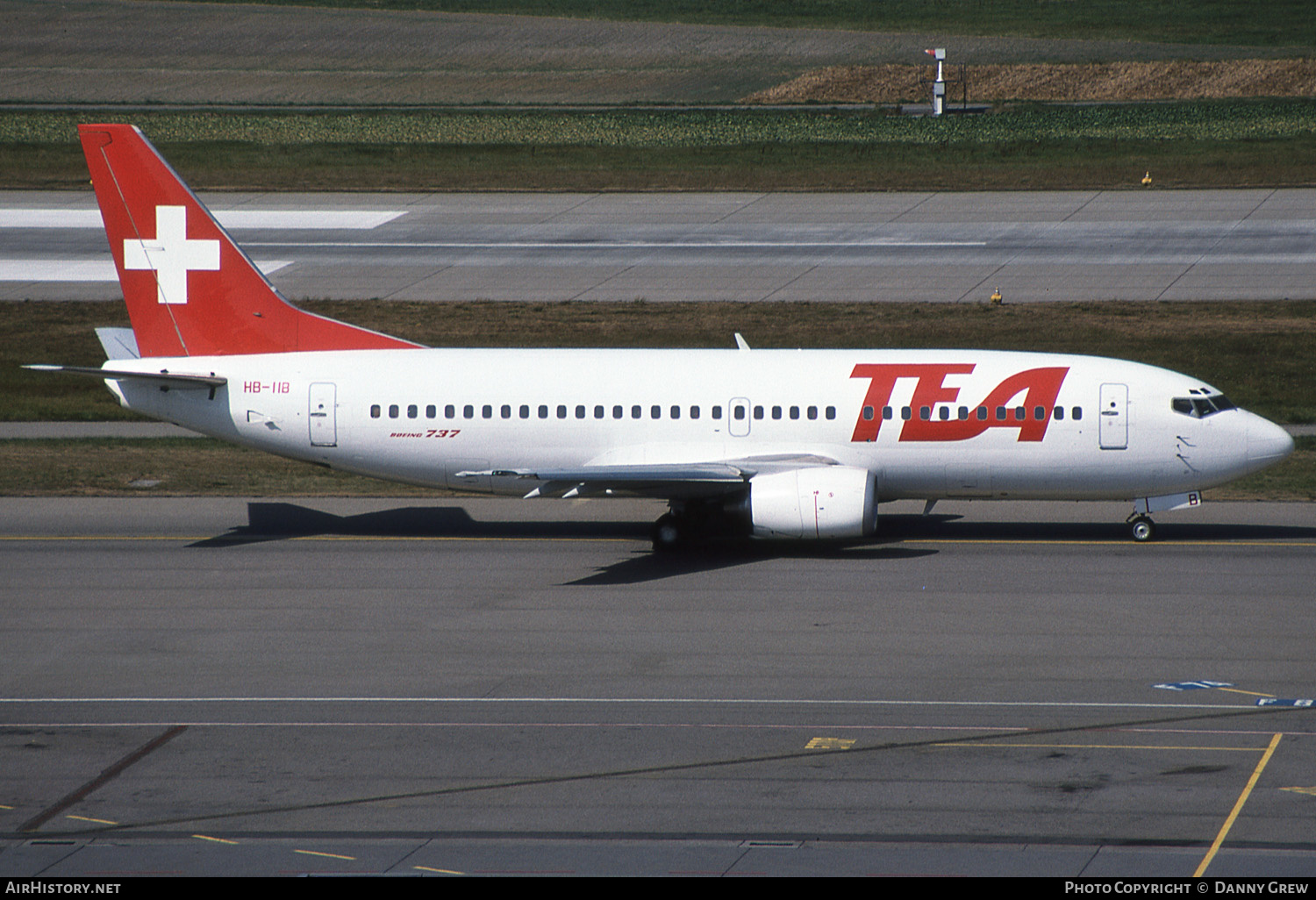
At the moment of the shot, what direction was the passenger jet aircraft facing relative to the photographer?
facing to the right of the viewer
